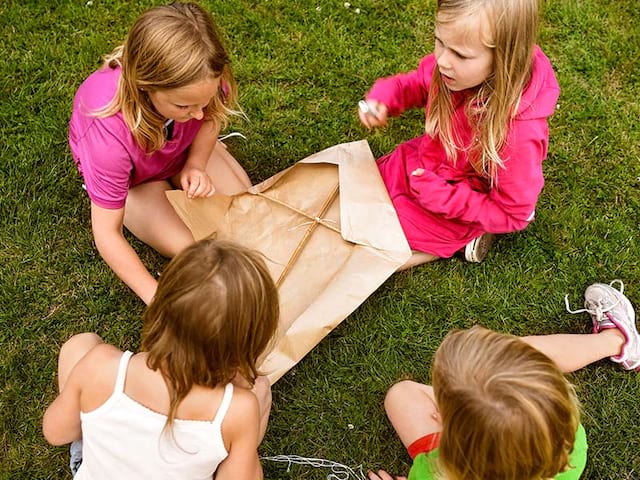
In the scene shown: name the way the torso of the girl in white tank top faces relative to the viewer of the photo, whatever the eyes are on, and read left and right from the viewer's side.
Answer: facing away from the viewer and to the right of the viewer

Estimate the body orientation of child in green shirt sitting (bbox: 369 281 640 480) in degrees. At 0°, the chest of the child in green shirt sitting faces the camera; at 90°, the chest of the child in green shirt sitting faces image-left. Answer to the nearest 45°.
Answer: approximately 180°

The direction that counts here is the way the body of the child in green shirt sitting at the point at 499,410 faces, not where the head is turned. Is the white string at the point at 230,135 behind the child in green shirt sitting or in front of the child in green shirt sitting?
in front

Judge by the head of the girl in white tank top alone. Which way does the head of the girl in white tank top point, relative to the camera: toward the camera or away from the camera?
away from the camera

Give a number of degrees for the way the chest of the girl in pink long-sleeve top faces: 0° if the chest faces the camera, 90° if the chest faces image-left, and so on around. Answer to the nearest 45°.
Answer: approximately 45°

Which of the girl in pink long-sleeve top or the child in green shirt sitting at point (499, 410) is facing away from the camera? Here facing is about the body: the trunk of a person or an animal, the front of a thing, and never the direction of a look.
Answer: the child in green shirt sitting

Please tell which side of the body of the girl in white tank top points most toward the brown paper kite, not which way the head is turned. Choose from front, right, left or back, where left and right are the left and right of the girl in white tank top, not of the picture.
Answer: front

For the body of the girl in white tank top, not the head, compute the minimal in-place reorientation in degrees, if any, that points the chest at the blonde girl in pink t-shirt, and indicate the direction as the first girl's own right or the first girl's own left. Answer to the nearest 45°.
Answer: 0° — they already face them
